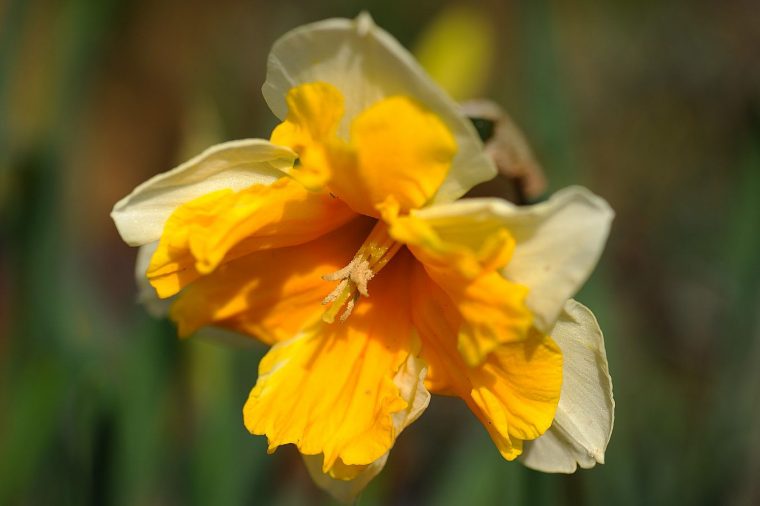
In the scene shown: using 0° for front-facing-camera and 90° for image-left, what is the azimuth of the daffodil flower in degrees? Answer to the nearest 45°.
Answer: approximately 45°
